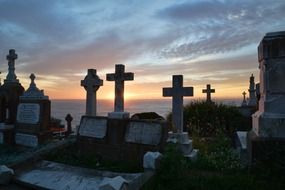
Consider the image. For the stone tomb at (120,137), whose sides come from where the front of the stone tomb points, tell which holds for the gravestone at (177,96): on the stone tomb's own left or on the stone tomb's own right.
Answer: on the stone tomb's own left

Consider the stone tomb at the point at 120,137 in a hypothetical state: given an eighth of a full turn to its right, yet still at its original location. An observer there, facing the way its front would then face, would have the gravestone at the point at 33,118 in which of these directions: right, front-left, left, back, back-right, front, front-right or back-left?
right

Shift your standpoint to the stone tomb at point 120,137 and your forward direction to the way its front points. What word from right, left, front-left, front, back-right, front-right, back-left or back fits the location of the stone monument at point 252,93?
back-left

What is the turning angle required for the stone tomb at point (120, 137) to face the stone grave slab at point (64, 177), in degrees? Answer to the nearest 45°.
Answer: approximately 45° to its right

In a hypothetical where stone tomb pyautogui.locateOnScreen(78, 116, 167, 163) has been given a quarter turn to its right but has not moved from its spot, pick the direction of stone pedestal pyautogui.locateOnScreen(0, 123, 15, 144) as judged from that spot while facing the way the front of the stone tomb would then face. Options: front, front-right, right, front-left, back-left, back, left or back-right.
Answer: front-right

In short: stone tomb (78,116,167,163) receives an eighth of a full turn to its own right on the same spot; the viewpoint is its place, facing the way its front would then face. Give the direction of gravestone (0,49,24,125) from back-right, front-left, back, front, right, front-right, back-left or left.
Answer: right

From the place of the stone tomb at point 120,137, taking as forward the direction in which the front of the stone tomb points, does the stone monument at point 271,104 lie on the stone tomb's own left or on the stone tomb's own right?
on the stone tomb's own left

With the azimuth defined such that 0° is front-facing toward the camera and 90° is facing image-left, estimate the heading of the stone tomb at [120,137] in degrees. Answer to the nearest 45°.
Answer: approximately 0°
